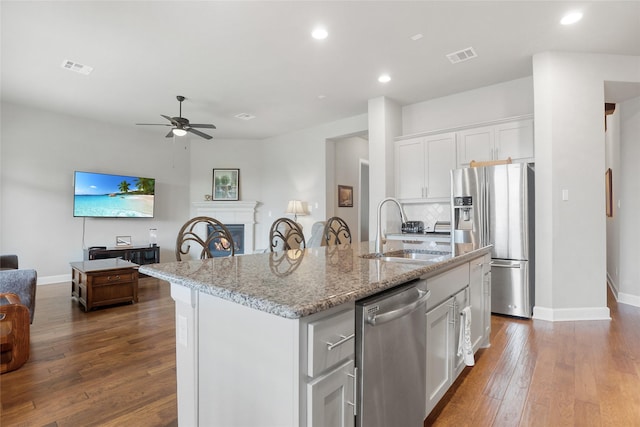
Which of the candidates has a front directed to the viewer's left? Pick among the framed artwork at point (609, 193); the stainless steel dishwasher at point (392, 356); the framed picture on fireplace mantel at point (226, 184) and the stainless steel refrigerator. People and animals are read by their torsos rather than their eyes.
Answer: the framed artwork

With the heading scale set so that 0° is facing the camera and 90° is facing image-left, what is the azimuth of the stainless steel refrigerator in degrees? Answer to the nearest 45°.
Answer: approximately 0°

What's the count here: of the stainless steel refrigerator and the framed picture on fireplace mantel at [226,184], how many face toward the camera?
2

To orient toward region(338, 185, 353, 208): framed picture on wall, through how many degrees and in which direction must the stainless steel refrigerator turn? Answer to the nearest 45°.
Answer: approximately 135° to its right

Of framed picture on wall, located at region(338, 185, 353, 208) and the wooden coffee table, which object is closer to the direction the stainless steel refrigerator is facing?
the wooden coffee table

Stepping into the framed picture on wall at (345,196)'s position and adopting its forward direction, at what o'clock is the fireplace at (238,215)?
The fireplace is roughly at 3 o'clock from the framed picture on wall.

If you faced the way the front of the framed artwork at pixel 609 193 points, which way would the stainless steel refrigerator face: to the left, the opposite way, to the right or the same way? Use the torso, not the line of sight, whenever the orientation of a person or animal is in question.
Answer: to the left
